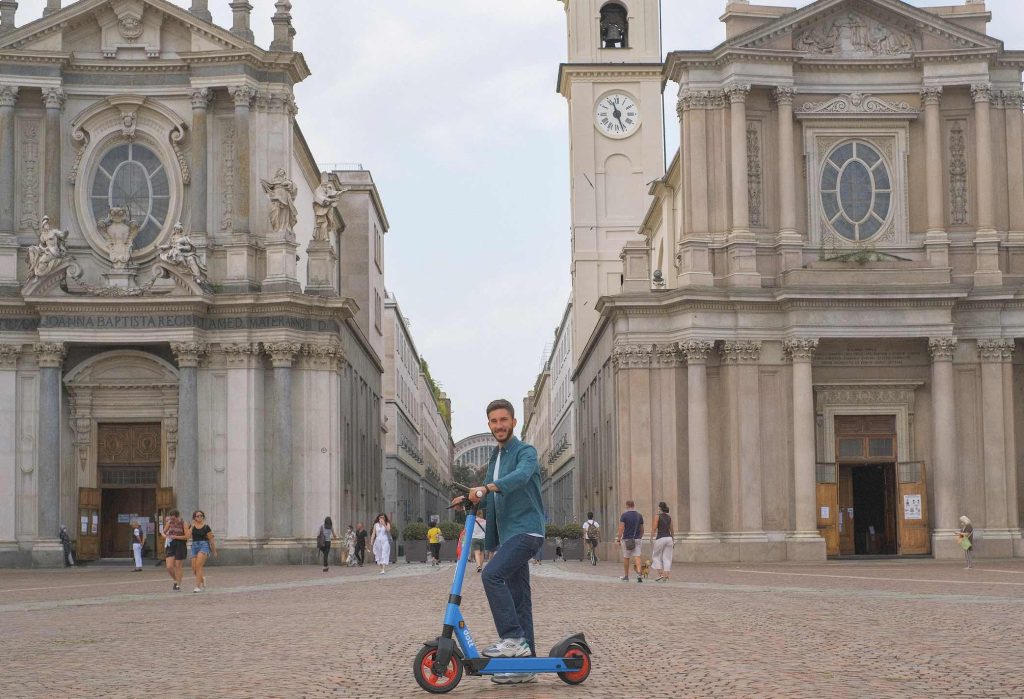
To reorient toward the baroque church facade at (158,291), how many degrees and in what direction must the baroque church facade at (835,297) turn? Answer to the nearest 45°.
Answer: approximately 90° to its right

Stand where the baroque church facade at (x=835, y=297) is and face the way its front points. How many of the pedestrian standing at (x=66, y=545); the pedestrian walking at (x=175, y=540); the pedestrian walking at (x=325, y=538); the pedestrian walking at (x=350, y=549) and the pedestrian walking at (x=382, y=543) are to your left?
0

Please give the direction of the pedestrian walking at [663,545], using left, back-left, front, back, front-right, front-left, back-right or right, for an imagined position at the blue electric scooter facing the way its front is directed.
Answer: right

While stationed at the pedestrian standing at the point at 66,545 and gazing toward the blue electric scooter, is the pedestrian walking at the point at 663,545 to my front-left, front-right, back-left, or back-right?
front-left

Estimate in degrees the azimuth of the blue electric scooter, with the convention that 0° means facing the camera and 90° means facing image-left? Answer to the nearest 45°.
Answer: approximately 90°

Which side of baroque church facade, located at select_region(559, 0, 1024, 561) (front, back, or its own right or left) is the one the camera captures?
front

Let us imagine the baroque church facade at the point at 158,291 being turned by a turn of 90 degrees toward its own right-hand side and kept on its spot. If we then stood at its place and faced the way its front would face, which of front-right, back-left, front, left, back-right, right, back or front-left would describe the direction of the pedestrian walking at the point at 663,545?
back-left

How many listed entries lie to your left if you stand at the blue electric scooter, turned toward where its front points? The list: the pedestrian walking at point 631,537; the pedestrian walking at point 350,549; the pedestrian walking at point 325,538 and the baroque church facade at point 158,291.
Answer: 0

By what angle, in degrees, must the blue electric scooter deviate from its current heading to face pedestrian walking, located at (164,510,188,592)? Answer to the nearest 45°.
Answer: approximately 90° to its right

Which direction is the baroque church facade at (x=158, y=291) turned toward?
toward the camera

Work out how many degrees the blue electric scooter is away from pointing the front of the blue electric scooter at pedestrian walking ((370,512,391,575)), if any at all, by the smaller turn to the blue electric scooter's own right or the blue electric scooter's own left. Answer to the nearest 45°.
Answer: approximately 90° to the blue electric scooter's own right

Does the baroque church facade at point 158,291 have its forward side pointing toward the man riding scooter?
yes

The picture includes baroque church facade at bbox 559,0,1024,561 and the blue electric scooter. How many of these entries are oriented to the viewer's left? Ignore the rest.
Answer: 1

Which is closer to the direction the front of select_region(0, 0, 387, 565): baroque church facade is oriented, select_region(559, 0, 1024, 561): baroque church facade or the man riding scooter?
the man riding scooter

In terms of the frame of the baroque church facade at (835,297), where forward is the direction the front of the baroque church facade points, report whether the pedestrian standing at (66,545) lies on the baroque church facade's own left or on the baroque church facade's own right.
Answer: on the baroque church facade's own right

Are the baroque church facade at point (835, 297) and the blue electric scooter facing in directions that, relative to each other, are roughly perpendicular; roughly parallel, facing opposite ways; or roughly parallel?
roughly perpendicular
